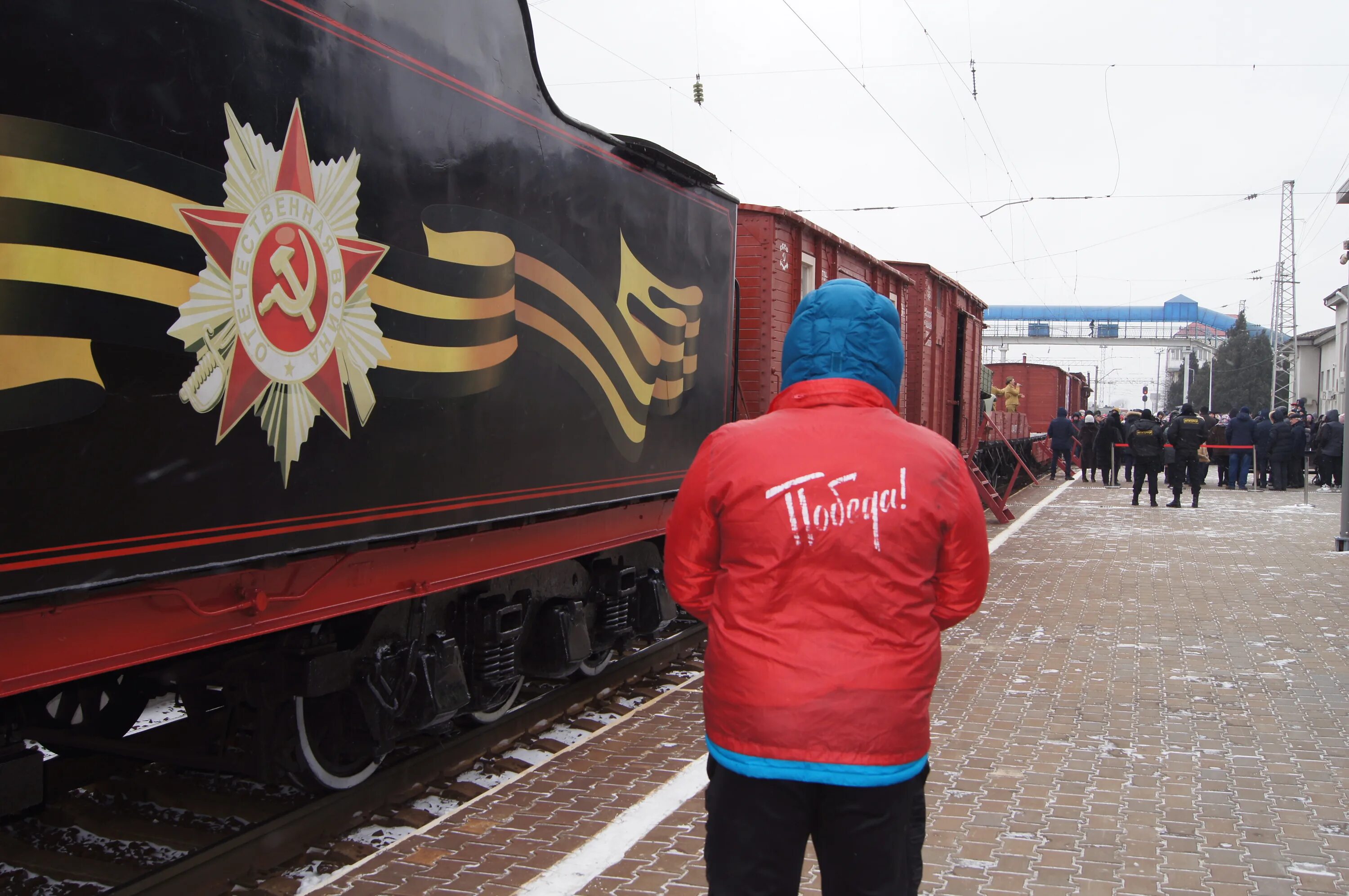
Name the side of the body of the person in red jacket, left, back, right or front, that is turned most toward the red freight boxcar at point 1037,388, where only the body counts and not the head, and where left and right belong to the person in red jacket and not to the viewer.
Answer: front

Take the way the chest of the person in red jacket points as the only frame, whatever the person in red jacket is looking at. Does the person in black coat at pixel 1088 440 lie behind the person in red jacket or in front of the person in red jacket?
in front

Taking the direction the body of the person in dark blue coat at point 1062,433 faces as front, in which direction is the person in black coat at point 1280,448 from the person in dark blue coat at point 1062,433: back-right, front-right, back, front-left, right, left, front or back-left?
right

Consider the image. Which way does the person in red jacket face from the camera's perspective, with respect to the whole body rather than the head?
away from the camera

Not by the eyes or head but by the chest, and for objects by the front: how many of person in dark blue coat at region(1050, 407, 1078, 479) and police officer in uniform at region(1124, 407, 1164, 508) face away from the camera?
2

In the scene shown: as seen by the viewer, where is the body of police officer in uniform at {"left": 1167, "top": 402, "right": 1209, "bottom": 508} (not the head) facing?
away from the camera

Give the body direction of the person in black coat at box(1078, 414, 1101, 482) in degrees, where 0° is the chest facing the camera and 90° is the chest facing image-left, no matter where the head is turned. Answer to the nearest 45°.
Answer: approximately 180°

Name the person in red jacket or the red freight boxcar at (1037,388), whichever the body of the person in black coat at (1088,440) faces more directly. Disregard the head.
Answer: the red freight boxcar

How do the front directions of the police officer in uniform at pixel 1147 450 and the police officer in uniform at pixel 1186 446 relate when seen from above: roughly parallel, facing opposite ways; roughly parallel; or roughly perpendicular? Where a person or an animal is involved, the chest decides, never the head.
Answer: roughly parallel

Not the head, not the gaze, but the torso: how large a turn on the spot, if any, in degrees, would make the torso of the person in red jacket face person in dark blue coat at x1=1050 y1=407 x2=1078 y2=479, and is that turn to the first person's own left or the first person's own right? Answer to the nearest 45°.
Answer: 0° — they already face them

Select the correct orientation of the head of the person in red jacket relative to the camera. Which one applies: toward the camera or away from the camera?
away from the camera
